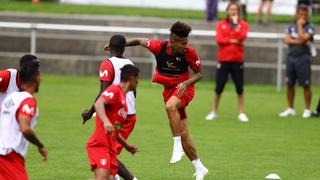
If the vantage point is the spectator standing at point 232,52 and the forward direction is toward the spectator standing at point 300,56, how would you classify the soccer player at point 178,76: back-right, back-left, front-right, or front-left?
back-right

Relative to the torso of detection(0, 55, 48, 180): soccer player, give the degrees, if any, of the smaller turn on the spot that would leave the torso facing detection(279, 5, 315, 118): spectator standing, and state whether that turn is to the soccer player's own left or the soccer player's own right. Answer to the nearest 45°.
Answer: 0° — they already face them

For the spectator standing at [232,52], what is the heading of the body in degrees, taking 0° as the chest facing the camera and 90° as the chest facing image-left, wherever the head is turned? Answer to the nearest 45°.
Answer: approximately 0°

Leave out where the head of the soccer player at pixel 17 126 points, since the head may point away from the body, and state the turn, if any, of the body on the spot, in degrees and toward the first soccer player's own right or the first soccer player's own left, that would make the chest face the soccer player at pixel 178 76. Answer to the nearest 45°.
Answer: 0° — they already face them
